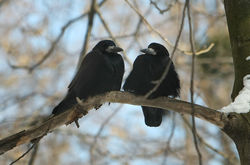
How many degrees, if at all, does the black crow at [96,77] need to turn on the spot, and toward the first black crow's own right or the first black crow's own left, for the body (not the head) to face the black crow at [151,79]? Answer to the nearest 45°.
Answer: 0° — it already faces it

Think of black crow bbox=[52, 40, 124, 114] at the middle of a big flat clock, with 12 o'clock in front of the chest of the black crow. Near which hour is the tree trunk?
The tree trunk is roughly at 1 o'clock from the black crow.

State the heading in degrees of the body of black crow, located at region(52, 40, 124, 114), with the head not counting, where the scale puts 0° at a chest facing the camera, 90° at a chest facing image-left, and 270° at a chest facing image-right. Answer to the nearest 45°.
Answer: approximately 270°
